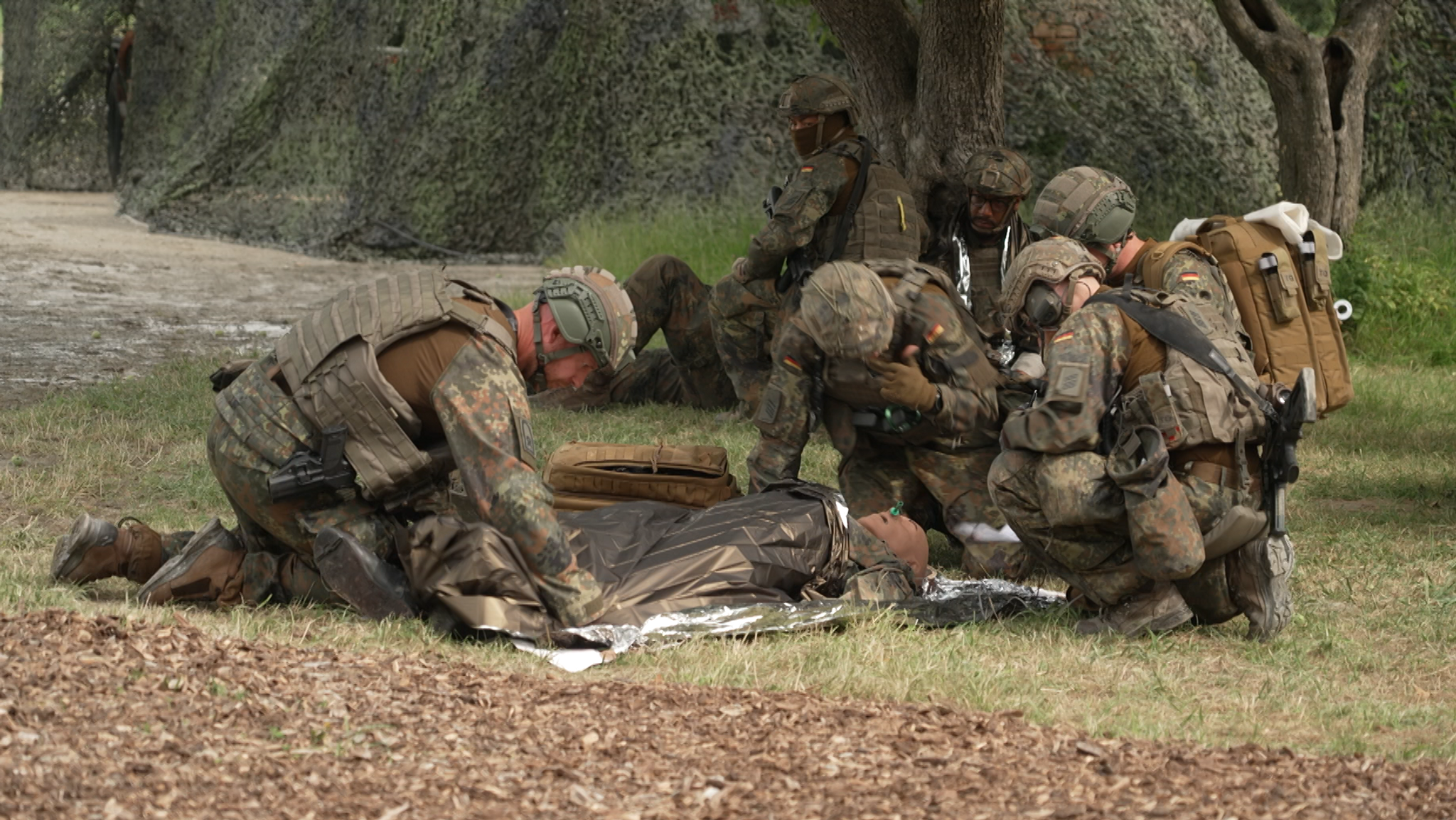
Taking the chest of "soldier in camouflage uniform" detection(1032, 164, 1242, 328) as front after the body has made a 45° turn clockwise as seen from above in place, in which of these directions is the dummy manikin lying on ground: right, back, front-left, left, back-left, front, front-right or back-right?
left

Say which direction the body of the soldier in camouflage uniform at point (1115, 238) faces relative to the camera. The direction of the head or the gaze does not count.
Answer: to the viewer's left

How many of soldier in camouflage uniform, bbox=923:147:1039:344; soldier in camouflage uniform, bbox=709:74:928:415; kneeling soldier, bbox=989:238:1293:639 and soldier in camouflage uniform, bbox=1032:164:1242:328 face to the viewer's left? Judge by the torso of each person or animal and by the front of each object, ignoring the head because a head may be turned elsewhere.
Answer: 3

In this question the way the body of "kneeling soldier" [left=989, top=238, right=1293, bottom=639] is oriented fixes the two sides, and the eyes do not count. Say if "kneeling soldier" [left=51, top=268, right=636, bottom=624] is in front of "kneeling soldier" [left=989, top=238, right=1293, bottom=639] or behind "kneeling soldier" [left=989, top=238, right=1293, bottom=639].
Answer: in front

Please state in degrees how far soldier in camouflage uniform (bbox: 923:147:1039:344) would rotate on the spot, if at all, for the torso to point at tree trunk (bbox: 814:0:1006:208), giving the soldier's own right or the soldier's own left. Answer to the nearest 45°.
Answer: approximately 135° to the soldier's own right

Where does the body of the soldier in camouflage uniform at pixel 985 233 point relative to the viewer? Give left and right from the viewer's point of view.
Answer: facing the viewer

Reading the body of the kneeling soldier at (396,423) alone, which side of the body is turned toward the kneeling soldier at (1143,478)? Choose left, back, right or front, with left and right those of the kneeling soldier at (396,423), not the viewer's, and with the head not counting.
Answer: front

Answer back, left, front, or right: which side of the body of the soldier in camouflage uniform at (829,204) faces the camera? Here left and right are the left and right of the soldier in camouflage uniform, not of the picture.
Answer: left

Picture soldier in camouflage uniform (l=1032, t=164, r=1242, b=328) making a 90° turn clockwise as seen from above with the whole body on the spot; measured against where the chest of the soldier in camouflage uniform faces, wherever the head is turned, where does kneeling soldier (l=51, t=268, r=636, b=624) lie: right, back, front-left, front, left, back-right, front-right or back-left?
back-left

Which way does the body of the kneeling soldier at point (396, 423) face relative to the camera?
to the viewer's right

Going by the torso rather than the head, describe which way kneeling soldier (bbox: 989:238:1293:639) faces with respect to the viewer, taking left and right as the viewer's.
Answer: facing to the left of the viewer

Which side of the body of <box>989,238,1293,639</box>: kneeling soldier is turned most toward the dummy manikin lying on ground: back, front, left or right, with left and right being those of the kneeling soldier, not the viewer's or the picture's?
front

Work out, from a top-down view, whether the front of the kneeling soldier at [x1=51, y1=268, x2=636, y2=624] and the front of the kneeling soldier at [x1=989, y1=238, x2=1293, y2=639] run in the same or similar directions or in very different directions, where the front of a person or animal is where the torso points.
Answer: very different directions

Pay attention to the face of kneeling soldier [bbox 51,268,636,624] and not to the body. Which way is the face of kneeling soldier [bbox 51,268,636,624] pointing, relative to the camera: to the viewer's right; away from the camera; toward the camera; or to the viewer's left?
to the viewer's right

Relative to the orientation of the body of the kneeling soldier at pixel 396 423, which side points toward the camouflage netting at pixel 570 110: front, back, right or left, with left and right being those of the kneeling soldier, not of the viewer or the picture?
left

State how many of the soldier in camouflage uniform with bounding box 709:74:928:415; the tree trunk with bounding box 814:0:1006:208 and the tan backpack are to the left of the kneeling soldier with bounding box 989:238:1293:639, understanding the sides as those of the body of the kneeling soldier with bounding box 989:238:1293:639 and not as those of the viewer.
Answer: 0

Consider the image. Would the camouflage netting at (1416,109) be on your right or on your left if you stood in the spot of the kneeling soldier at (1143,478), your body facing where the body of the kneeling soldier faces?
on your right

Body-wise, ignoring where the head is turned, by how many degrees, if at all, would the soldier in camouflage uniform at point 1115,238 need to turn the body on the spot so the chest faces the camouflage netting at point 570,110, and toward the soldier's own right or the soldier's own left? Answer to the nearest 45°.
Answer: approximately 45° to the soldier's own right
